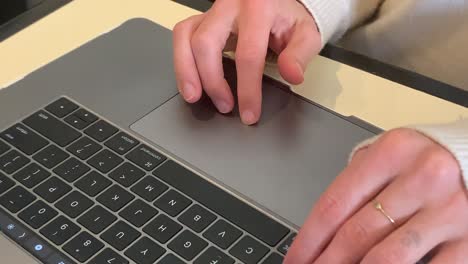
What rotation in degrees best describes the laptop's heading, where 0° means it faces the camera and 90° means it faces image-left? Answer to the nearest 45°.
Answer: approximately 225°
